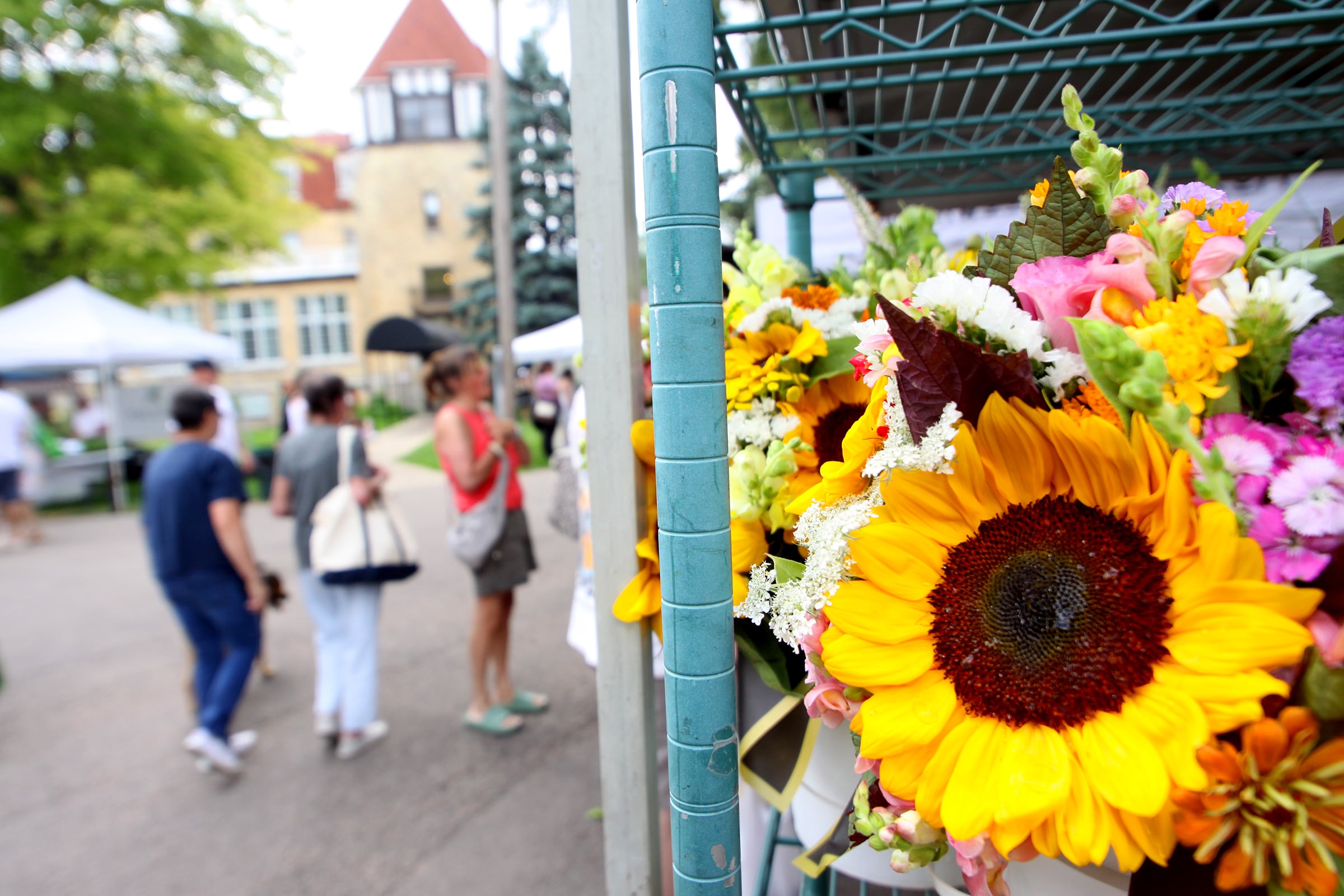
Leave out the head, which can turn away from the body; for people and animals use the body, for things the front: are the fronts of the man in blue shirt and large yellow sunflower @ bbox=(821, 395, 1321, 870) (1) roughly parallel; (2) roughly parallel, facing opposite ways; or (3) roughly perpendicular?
roughly parallel, facing opposite ways

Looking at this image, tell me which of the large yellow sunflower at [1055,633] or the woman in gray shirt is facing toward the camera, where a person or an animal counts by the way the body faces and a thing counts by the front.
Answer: the large yellow sunflower

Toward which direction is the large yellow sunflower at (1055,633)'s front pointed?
toward the camera

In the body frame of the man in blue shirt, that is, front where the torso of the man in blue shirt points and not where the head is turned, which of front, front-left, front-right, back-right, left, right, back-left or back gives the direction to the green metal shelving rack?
back-right

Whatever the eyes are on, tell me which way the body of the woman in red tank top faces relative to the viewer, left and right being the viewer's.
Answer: facing to the right of the viewer

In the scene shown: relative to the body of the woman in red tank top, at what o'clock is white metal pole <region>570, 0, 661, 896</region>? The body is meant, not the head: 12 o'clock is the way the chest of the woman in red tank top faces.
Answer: The white metal pole is roughly at 3 o'clock from the woman in red tank top.

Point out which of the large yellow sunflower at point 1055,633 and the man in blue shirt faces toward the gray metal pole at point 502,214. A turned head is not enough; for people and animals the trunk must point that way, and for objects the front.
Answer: the man in blue shirt

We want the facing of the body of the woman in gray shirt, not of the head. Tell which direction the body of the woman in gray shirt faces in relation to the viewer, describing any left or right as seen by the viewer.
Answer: facing away from the viewer and to the right of the viewer

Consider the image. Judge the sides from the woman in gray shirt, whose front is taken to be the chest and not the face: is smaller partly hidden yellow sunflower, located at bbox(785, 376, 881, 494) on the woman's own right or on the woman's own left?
on the woman's own right

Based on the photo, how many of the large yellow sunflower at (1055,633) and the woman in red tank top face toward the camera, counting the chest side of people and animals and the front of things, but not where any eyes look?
1

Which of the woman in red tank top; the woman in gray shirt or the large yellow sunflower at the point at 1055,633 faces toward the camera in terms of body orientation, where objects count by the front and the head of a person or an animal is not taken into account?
the large yellow sunflower

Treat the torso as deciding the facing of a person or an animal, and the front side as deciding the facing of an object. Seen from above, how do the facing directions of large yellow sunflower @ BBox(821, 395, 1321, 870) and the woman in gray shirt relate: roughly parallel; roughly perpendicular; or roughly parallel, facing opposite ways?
roughly parallel, facing opposite ways

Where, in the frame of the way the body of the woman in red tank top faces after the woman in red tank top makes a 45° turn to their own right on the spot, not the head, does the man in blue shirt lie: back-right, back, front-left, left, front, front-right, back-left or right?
back-right

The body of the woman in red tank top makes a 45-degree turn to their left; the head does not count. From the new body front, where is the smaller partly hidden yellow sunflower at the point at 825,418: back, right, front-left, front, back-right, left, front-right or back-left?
back-right

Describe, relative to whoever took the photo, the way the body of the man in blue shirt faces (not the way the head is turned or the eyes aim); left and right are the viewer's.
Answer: facing away from the viewer and to the right of the viewer
